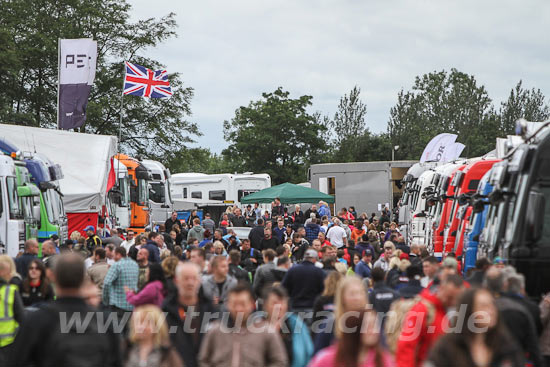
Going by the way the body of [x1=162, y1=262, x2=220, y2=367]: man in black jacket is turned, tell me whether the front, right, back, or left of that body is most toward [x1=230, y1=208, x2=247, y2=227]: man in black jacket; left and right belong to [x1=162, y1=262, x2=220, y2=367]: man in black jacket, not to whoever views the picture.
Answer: back

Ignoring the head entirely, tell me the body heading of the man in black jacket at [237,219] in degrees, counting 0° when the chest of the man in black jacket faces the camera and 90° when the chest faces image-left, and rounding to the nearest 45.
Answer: approximately 0°

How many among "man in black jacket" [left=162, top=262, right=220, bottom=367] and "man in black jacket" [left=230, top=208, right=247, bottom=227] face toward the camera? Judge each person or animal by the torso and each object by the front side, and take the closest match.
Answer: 2

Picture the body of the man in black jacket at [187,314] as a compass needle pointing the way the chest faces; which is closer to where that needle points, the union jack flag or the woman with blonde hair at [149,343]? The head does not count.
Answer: the woman with blonde hair

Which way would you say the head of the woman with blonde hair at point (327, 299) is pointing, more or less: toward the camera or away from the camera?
away from the camera

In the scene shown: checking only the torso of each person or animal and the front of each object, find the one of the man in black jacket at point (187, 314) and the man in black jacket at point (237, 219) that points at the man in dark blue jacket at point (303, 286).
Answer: the man in black jacket at point (237, 219)

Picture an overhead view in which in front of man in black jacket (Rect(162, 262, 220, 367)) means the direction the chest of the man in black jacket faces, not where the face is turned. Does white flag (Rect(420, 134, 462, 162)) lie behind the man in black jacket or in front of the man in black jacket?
behind

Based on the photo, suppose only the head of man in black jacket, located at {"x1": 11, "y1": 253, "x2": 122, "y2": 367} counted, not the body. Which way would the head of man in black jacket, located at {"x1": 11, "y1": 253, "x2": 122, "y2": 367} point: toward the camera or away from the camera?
away from the camera

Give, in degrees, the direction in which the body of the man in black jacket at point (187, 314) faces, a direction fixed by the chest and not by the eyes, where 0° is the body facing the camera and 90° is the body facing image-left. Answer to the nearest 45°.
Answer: approximately 0°
